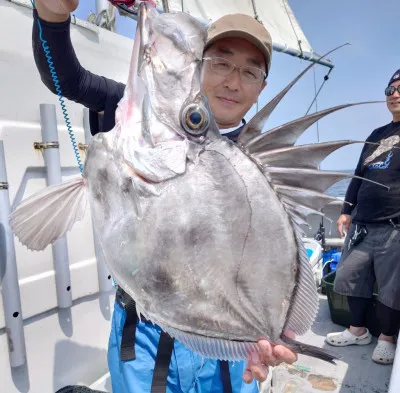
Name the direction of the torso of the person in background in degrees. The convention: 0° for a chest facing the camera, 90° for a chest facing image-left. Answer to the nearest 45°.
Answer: approximately 45°

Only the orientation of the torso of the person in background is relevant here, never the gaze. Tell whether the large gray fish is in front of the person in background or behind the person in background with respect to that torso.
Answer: in front

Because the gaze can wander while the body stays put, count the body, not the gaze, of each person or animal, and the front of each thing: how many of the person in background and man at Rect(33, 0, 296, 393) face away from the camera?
0

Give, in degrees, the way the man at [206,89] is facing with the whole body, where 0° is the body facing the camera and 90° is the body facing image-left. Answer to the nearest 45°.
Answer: approximately 0°

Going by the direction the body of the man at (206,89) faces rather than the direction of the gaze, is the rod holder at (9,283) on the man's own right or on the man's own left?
on the man's own right

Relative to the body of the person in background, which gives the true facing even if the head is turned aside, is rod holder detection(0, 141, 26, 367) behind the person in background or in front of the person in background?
in front
